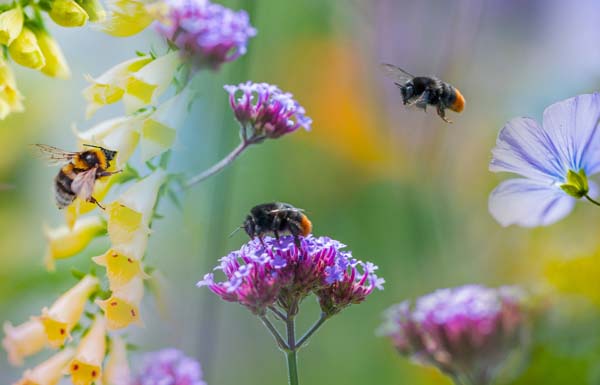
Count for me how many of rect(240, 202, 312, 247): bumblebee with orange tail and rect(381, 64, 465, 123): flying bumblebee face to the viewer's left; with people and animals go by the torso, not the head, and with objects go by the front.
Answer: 2

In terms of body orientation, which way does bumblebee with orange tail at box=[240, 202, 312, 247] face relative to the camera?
to the viewer's left

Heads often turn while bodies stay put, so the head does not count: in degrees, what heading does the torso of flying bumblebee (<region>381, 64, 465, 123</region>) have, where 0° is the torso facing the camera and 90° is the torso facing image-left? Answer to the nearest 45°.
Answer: approximately 90°
